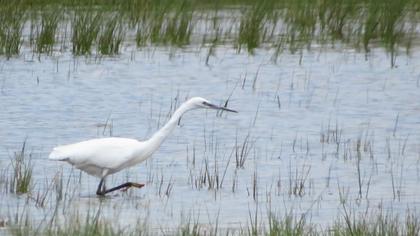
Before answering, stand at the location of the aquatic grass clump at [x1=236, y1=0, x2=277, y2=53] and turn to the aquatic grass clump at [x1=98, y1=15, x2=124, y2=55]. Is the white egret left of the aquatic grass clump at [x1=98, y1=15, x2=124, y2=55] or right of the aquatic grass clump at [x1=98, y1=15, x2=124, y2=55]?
left

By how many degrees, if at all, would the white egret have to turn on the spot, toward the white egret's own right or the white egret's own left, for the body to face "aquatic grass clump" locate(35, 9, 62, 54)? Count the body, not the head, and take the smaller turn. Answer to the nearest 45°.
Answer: approximately 90° to the white egret's own left

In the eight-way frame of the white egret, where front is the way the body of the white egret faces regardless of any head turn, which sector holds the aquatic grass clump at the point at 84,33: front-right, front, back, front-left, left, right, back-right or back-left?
left

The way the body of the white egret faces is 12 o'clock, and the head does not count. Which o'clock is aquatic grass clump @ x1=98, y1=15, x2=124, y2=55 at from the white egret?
The aquatic grass clump is roughly at 9 o'clock from the white egret.

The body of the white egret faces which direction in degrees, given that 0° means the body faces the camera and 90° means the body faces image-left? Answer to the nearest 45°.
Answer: approximately 270°
